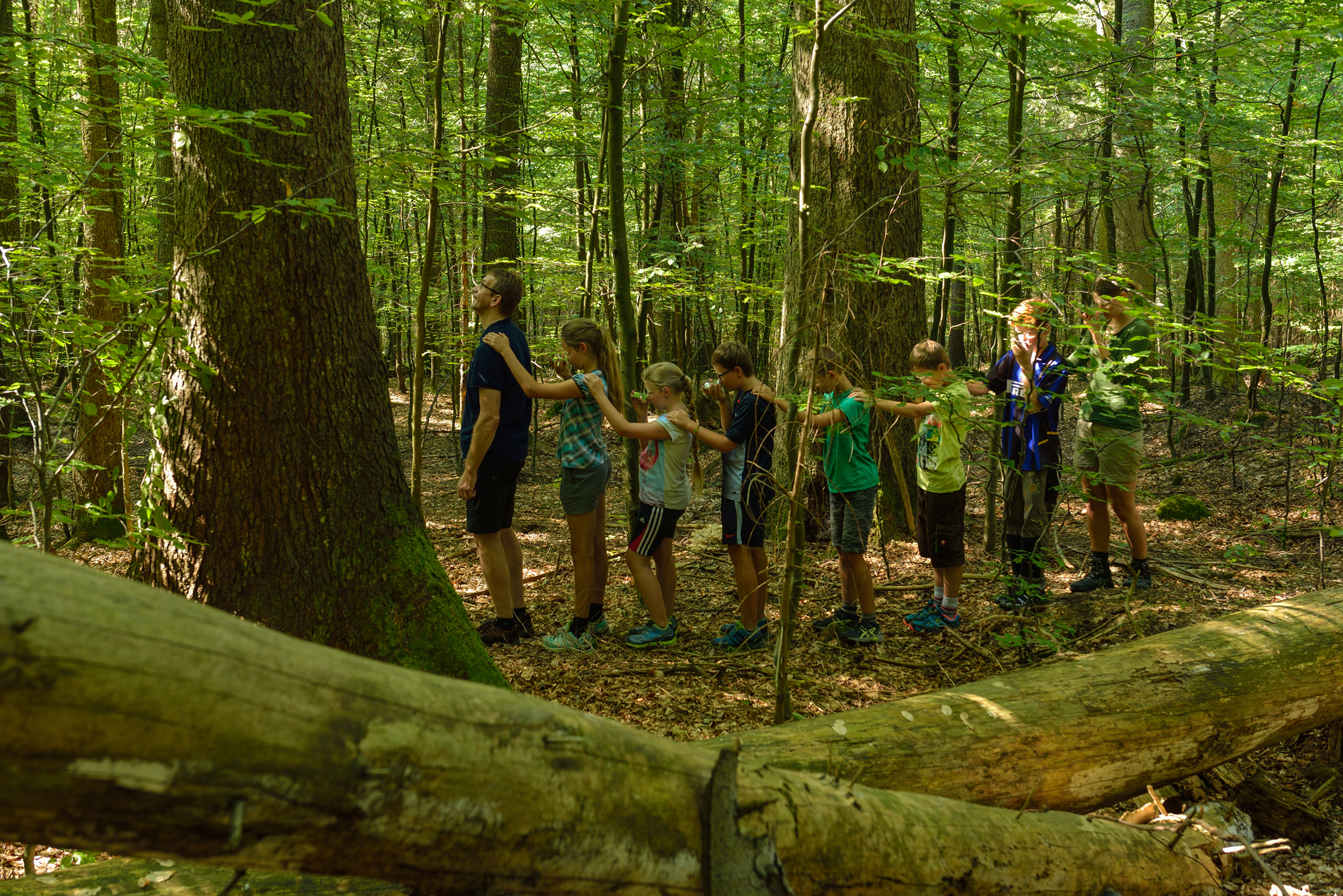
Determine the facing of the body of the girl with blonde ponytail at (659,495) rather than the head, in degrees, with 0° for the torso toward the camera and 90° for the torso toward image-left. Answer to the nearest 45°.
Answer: approximately 90°

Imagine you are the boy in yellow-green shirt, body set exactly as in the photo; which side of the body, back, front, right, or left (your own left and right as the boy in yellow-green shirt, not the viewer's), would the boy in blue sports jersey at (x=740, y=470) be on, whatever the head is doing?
front

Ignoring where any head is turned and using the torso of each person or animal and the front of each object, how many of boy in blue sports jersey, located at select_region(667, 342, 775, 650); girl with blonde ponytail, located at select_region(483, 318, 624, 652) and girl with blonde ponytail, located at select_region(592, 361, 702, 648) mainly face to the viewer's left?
3

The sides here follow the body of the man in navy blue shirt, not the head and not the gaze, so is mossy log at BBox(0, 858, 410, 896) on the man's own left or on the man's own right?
on the man's own left

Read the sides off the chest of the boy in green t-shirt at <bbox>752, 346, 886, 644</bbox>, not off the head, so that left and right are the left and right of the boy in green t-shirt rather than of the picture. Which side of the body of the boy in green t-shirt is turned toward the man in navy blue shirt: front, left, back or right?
front

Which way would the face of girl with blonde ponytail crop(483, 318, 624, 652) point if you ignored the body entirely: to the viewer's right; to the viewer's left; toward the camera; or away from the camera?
to the viewer's left

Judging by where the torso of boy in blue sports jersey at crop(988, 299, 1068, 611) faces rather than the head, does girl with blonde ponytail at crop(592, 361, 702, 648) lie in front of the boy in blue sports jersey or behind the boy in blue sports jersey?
in front

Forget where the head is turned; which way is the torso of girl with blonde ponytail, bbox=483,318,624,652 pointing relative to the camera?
to the viewer's left

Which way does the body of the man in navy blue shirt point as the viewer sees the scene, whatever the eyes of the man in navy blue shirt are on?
to the viewer's left

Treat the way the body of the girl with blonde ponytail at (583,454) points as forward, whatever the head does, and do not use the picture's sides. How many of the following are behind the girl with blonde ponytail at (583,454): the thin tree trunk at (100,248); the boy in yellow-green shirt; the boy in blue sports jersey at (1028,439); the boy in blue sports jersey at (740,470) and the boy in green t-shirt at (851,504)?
4

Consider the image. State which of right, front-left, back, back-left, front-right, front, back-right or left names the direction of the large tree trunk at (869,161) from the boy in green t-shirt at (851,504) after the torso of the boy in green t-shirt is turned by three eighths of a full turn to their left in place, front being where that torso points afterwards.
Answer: back-left

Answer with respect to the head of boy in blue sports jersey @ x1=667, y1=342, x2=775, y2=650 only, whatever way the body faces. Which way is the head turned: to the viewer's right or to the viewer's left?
to the viewer's left

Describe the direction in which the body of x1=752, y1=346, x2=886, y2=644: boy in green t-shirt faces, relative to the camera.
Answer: to the viewer's left

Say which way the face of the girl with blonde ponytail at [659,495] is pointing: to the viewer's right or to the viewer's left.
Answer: to the viewer's left

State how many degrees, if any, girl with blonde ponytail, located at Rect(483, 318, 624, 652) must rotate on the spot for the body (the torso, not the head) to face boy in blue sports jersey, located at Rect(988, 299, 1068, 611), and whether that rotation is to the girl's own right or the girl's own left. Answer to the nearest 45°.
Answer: approximately 180°

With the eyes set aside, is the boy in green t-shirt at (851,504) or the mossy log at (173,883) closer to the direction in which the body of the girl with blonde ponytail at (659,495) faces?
the mossy log

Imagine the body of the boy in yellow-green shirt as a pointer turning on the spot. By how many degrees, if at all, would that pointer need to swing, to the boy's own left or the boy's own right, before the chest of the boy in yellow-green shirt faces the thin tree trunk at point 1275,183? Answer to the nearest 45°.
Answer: approximately 180°

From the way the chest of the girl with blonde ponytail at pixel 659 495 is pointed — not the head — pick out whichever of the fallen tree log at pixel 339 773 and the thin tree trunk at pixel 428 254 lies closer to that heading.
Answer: the thin tree trunk
